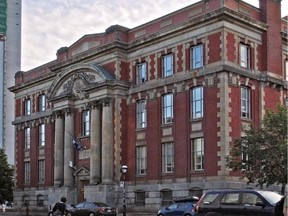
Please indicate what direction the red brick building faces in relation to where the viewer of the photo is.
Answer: facing the viewer and to the left of the viewer

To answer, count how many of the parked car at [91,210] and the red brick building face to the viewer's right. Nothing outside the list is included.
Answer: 0

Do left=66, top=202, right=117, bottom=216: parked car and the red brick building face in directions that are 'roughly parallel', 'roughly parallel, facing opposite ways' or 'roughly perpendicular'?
roughly perpendicular

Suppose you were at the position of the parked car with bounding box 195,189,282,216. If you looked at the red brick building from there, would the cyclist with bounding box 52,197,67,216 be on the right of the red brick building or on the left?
left

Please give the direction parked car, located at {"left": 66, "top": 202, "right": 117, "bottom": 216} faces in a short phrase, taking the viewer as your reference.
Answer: facing away from the viewer and to the left of the viewer

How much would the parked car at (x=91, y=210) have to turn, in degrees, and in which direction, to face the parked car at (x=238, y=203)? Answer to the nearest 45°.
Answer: approximately 135° to its left

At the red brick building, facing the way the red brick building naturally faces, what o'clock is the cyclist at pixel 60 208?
The cyclist is roughly at 11 o'clock from the red brick building.
